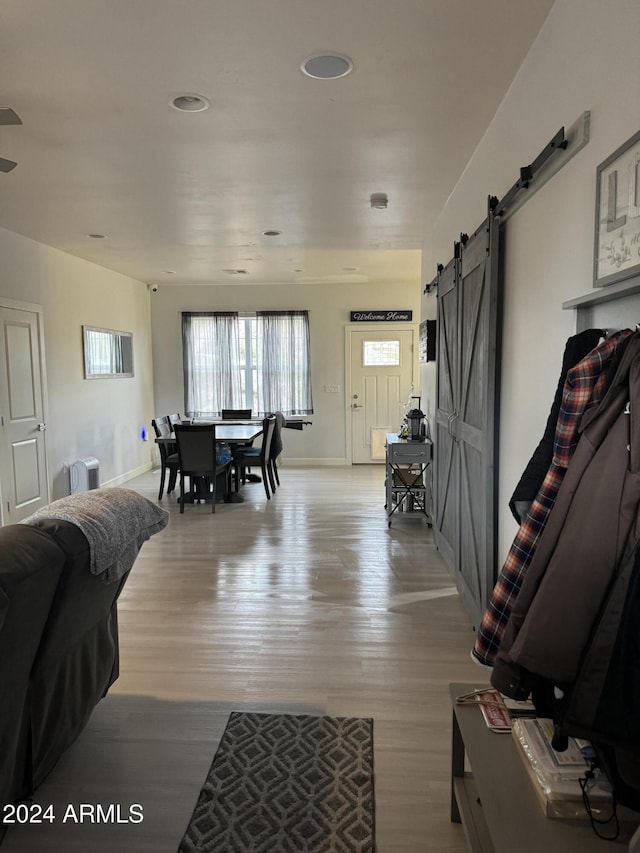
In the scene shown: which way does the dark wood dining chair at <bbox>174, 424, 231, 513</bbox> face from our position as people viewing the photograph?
facing away from the viewer and to the right of the viewer

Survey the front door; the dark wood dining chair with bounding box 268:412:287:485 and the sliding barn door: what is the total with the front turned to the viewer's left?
2

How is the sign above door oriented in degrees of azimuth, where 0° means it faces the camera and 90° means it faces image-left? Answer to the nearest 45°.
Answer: approximately 0°

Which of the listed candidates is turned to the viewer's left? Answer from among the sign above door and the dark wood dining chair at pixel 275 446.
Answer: the dark wood dining chair

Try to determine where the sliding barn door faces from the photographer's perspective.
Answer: facing to the left of the viewer

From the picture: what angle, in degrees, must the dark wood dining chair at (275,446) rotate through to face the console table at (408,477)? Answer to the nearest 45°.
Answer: approximately 135° to its left
